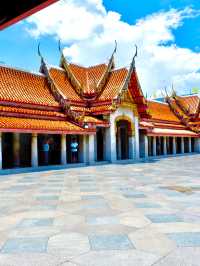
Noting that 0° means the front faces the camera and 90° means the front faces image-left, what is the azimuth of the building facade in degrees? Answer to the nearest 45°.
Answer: approximately 315°
